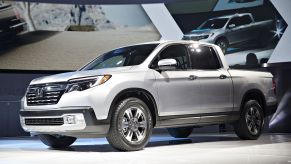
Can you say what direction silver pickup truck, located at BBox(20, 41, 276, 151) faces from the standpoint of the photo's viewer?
facing the viewer and to the left of the viewer
